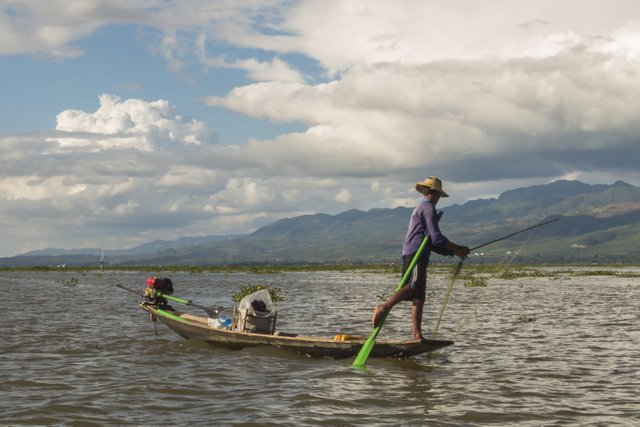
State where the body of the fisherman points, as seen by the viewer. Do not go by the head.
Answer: to the viewer's right
